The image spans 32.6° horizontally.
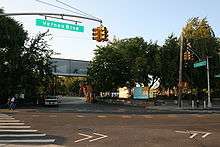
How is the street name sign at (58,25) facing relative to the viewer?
toward the camera

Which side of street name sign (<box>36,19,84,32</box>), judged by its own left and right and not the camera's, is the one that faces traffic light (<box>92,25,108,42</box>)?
left
